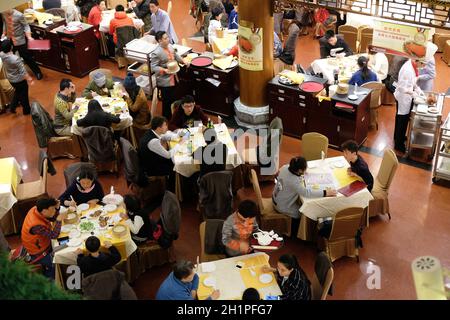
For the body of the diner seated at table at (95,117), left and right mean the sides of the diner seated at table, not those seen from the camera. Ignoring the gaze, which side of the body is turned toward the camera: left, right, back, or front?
back

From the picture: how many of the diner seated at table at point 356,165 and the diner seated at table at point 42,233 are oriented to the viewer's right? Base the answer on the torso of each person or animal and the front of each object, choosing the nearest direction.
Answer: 1

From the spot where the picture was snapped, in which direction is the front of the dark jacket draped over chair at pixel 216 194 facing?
facing away from the viewer

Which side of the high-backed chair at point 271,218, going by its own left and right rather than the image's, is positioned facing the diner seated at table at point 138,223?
back

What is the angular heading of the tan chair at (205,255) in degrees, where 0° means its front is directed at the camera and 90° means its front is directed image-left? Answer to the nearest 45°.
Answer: approximately 315°

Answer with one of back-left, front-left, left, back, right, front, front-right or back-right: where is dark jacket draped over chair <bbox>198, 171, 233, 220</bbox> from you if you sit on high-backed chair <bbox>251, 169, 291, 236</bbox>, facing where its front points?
back

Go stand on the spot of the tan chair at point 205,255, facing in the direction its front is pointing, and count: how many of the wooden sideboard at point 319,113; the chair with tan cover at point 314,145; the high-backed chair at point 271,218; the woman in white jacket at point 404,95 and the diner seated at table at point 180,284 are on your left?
4

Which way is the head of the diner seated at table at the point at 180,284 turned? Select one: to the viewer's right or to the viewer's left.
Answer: to the viewer's right

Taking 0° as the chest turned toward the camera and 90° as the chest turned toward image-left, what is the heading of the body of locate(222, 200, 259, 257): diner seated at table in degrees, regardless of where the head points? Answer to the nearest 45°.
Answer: approximately 315°

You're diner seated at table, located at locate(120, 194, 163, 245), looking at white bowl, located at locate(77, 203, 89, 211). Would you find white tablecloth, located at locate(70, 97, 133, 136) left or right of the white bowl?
right
